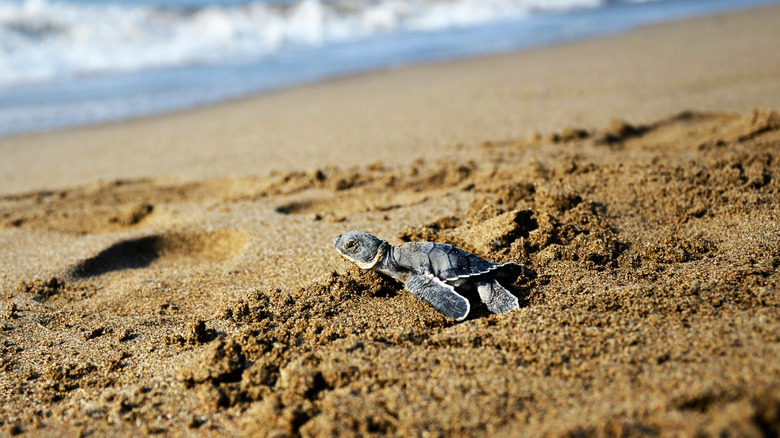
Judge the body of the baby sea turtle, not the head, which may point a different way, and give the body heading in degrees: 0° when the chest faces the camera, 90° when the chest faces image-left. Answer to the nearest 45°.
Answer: approximately 90°
